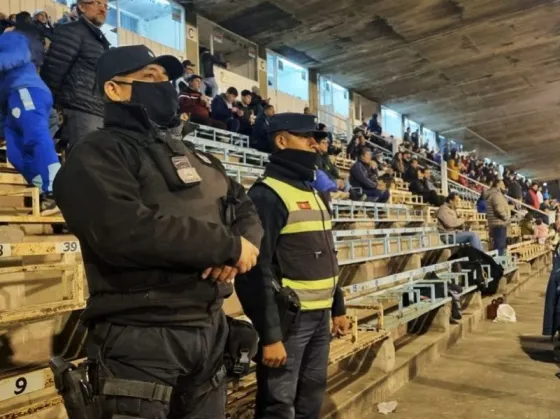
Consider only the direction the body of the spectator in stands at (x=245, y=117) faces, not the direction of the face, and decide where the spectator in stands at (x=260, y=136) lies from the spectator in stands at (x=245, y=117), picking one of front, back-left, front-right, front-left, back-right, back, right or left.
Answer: front-right

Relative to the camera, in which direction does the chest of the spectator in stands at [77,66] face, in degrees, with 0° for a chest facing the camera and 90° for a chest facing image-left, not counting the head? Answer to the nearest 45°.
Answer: approximately 315°

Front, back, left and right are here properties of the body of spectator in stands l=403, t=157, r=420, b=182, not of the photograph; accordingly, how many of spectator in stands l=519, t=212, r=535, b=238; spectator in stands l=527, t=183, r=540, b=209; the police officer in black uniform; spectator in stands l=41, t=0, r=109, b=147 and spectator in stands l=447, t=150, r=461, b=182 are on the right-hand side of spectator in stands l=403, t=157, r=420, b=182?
2

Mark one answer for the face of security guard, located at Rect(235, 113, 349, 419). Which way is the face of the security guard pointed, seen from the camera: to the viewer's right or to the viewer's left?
to the viewer's right

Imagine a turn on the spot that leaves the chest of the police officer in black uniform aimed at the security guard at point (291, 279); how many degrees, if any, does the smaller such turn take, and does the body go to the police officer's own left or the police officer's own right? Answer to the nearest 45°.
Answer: approximately 90° to the police officer's own left

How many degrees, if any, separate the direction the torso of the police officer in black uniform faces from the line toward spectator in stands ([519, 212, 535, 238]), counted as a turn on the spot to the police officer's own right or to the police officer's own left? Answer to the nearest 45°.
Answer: approximately 90° to the police officer's own left

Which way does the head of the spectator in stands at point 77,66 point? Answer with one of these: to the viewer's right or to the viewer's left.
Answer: to the viewer's right

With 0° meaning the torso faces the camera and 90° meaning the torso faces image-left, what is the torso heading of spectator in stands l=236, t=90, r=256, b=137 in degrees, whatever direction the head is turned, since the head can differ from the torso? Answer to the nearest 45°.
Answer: approximately 315°

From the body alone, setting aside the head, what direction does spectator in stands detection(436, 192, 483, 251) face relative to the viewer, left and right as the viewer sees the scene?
facing to the right of the viewer

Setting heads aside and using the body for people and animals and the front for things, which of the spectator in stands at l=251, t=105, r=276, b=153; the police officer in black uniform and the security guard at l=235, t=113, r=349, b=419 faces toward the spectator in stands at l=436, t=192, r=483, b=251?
the spectator in stands at l=251, t=105, r=276, b=153

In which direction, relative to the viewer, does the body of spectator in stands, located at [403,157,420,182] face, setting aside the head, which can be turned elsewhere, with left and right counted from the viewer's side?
facing to the right of the viewer
